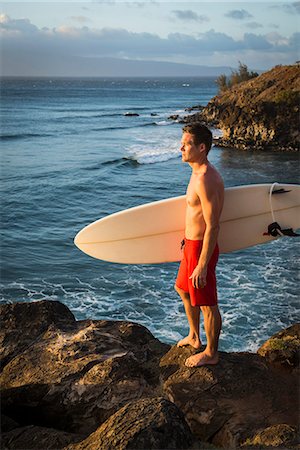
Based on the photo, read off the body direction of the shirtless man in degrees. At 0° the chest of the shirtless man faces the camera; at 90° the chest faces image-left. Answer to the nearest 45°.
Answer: approximately 90°

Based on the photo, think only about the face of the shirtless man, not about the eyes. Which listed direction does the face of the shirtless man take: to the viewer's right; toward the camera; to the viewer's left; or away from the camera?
to the viewer's left

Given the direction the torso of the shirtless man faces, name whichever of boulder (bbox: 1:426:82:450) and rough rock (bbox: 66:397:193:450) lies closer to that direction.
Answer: the boulder
